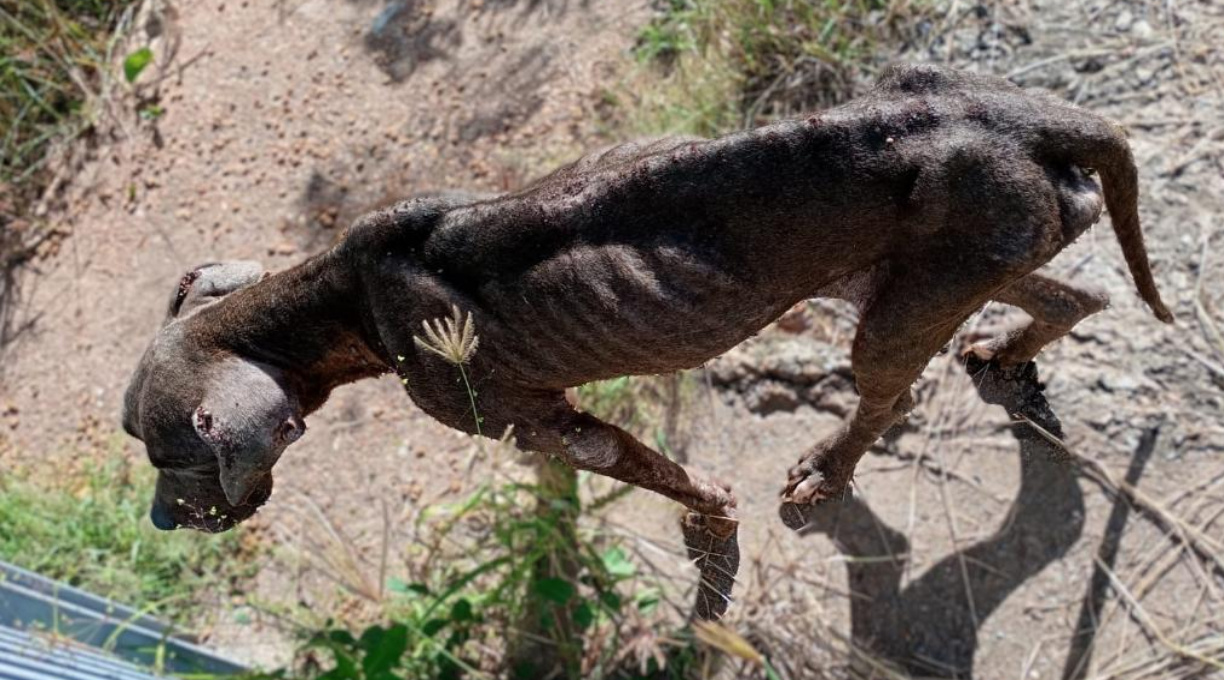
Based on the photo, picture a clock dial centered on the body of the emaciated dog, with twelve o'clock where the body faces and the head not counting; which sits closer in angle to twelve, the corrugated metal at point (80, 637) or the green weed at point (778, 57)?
the corrugated metal

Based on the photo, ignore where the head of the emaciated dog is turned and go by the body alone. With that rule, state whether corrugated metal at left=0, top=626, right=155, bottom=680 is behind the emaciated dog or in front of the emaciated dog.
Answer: in front

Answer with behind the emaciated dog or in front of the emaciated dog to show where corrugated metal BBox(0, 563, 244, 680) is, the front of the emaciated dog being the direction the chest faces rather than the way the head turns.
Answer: in front

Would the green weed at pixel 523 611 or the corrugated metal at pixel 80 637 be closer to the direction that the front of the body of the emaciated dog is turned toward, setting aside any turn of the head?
the corrugated metal

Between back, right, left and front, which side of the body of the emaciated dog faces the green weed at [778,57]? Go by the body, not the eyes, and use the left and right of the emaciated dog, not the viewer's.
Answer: right

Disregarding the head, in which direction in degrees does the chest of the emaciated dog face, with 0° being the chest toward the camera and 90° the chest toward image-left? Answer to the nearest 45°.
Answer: approximately 90°

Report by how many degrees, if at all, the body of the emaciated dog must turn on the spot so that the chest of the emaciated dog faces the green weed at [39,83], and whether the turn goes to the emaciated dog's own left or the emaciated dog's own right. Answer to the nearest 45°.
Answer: approximately 45° to the emaciated dog's own right
